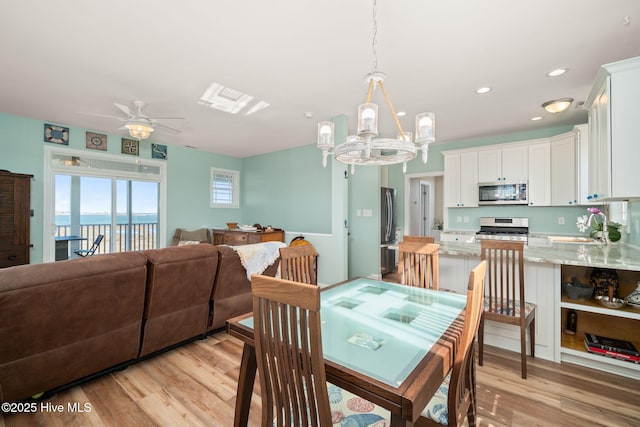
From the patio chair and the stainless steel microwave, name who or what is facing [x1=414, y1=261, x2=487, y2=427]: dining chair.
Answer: the stainless steel microwave

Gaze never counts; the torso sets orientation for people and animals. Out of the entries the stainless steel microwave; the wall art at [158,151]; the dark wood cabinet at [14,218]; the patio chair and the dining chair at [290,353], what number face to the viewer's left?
1

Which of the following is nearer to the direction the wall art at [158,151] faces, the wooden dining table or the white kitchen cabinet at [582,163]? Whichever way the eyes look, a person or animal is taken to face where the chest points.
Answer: the wooden dining table

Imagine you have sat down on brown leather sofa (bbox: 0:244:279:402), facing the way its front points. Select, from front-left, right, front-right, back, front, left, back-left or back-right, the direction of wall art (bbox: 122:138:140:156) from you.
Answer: front-right

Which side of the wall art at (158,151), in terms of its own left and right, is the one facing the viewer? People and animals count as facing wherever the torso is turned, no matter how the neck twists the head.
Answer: front

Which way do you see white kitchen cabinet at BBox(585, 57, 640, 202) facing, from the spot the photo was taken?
facing to the left of the viewer

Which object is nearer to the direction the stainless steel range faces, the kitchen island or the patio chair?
the kitchen island

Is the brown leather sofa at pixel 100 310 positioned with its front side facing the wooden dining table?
no

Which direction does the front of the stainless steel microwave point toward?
toward the camera

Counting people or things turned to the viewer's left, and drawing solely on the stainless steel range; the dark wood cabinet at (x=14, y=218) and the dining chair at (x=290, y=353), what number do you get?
0

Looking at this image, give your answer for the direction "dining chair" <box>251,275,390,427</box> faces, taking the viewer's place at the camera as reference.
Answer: facing away from the viewer and to the right of the viewer

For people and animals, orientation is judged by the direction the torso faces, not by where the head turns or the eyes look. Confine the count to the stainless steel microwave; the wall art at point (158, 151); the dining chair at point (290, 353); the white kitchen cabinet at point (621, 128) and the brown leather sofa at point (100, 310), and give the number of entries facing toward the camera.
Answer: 2

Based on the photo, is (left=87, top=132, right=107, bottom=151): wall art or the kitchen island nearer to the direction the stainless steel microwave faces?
the kitchen island

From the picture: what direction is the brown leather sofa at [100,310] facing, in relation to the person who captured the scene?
facing away from the viewer and to the left of the viewer

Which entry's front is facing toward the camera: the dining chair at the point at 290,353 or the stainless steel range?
the stainless steel range

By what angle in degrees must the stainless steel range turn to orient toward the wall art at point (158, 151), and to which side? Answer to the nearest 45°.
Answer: approximately 45° to its right

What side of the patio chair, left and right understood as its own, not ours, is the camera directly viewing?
left

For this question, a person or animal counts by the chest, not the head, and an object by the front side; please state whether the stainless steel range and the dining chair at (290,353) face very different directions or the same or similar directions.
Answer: very different directions

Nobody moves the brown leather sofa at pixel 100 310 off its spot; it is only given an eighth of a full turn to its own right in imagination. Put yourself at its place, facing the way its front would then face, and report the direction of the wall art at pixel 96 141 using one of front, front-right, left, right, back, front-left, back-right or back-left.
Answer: front
